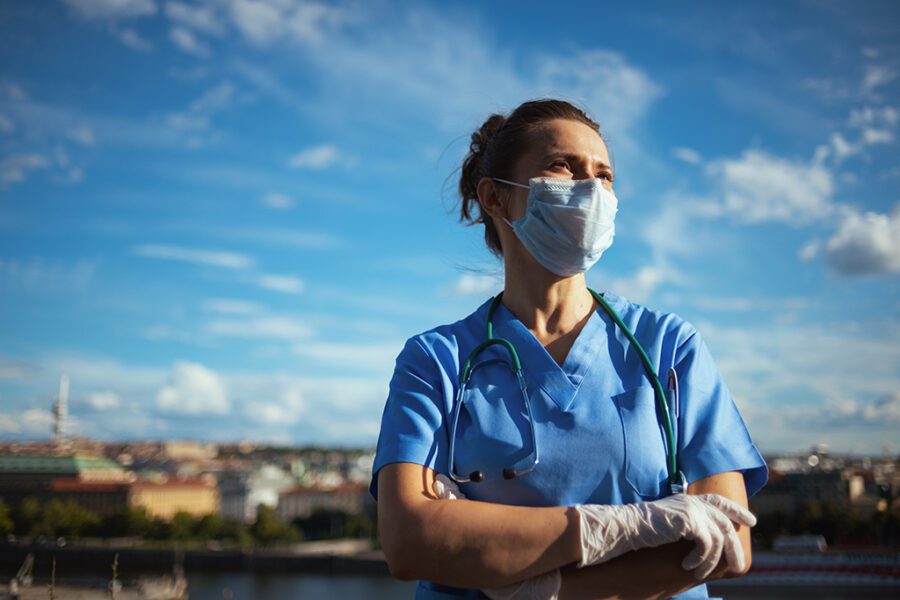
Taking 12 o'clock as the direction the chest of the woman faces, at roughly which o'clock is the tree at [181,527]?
The tree is roughly at 5 o'clock from the woman.

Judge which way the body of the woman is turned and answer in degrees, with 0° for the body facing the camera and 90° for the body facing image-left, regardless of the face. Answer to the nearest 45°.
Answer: approximately 0°

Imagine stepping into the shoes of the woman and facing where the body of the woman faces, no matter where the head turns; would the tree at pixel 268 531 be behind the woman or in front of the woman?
behind
